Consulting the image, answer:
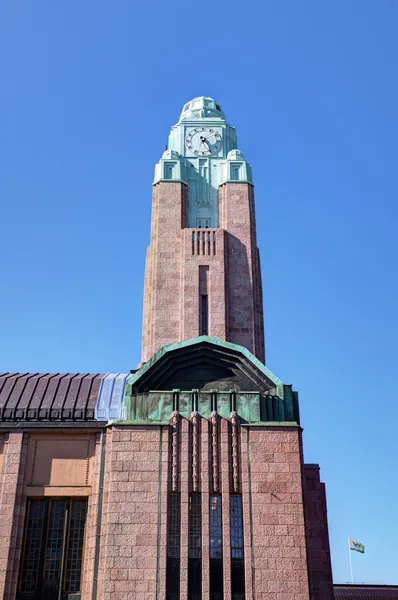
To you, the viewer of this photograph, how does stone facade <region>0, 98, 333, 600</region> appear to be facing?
facing the viewer

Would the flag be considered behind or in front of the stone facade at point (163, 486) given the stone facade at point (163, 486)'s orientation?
behind
